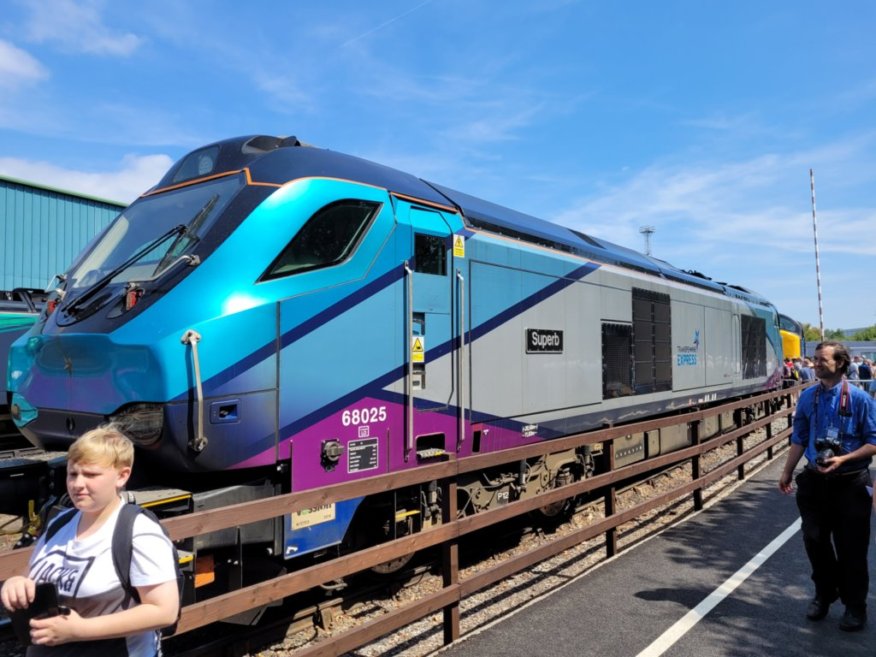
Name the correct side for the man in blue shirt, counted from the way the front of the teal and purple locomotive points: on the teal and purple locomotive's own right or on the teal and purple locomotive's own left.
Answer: on the teal and purple locomotive's own left

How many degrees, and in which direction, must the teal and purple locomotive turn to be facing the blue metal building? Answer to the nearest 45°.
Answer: approximately 90° to its right

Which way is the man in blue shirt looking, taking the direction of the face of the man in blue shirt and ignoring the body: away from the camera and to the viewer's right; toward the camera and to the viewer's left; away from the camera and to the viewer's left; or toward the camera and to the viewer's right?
toward the camera and to the viewer's left

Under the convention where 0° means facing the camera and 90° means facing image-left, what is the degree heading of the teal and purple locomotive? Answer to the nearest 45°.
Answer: approximately 45°

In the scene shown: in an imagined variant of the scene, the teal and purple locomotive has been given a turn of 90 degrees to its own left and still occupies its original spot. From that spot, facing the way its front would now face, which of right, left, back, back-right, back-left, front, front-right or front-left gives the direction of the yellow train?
left
